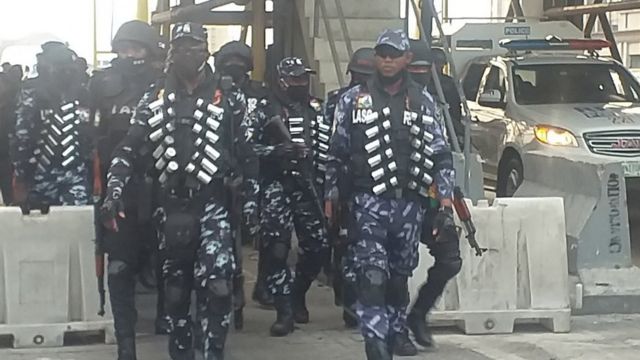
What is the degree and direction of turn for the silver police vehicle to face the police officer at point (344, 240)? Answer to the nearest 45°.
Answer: approximately 45° to its right

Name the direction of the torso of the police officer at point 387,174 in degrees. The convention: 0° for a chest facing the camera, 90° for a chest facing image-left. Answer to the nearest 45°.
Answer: approximately 0°

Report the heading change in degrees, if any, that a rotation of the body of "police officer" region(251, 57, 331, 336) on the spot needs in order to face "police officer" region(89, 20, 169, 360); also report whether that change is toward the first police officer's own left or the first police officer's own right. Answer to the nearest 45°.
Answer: approximately 45° to the first police officer's own right

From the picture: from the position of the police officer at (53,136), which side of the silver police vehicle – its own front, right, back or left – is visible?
right

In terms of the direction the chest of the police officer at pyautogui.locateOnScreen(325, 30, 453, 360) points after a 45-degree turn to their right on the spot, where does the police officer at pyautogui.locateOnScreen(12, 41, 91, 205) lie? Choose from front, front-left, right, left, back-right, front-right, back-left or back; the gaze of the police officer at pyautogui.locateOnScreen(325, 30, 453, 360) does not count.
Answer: right

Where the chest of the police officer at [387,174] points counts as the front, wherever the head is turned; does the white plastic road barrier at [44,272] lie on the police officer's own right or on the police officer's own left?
on the police officer's own right

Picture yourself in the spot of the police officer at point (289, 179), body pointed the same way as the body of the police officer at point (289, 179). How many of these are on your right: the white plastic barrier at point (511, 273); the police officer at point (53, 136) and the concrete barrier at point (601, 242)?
1

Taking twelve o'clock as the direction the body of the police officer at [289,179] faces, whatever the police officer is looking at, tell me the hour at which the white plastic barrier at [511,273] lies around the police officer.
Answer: The white plastic barrier is roughly at 9 o'clock from the police officer.

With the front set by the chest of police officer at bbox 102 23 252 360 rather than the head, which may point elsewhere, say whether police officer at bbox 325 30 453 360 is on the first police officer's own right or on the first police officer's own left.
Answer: on the first police officer's own left

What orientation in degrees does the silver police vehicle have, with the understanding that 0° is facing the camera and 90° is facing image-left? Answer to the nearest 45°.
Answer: approximately 315°
